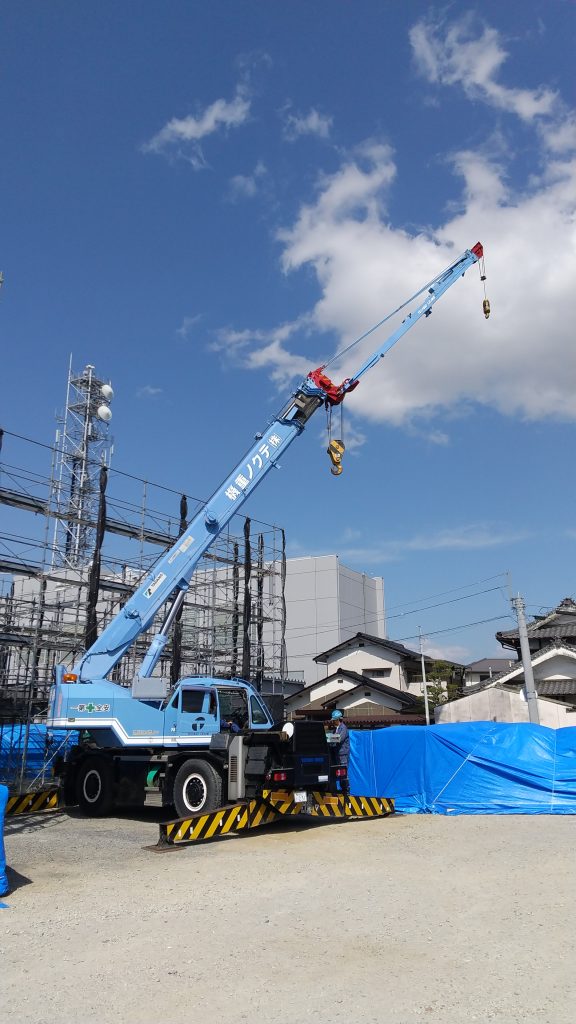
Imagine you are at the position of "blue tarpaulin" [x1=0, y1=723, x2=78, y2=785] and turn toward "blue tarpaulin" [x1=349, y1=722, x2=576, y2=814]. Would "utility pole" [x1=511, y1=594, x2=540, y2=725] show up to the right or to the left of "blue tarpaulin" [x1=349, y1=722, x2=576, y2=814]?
left

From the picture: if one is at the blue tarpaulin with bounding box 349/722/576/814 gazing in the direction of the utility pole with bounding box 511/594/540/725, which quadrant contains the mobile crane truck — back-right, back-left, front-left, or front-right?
back-left
